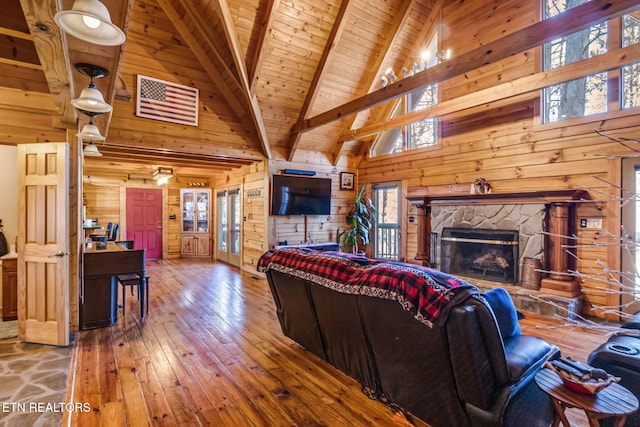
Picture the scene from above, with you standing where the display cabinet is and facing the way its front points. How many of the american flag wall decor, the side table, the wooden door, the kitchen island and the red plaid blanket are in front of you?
5

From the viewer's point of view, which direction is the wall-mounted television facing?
toward the camera

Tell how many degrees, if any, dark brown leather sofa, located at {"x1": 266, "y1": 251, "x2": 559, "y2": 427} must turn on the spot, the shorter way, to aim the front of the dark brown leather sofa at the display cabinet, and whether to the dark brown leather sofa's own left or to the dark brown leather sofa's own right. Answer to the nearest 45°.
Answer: approximately 90° to the dark brown leather sofa's own left

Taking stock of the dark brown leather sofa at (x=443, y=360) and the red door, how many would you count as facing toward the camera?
1

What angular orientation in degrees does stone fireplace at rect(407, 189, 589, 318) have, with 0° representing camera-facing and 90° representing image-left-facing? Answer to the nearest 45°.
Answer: approximately 45°

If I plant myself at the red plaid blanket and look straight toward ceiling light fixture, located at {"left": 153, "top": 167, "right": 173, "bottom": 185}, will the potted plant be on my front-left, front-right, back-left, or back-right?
front-right

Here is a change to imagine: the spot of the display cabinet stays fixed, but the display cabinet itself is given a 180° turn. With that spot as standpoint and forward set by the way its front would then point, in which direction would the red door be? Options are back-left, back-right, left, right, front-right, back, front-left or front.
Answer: left

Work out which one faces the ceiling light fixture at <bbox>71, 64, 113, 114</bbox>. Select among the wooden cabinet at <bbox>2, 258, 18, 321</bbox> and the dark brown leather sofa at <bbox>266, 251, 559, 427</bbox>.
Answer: the wooden cabinet

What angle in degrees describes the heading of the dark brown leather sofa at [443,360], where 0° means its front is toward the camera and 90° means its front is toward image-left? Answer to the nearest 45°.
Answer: approximately 225°

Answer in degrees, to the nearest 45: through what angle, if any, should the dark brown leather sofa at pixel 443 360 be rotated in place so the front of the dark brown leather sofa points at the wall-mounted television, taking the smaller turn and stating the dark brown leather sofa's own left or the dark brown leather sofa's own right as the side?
approximately 90° to the dark brown leather sofa's own left

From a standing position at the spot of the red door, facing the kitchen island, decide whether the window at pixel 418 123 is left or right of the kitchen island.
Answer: left

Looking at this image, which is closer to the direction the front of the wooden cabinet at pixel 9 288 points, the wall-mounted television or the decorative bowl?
the decorative bowl

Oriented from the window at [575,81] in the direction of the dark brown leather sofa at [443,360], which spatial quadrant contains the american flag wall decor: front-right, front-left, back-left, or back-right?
front-right

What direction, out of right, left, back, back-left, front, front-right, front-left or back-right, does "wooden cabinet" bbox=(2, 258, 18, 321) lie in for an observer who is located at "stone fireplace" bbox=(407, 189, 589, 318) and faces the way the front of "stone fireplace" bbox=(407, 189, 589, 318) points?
front

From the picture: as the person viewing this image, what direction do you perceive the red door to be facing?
facing the viewer
